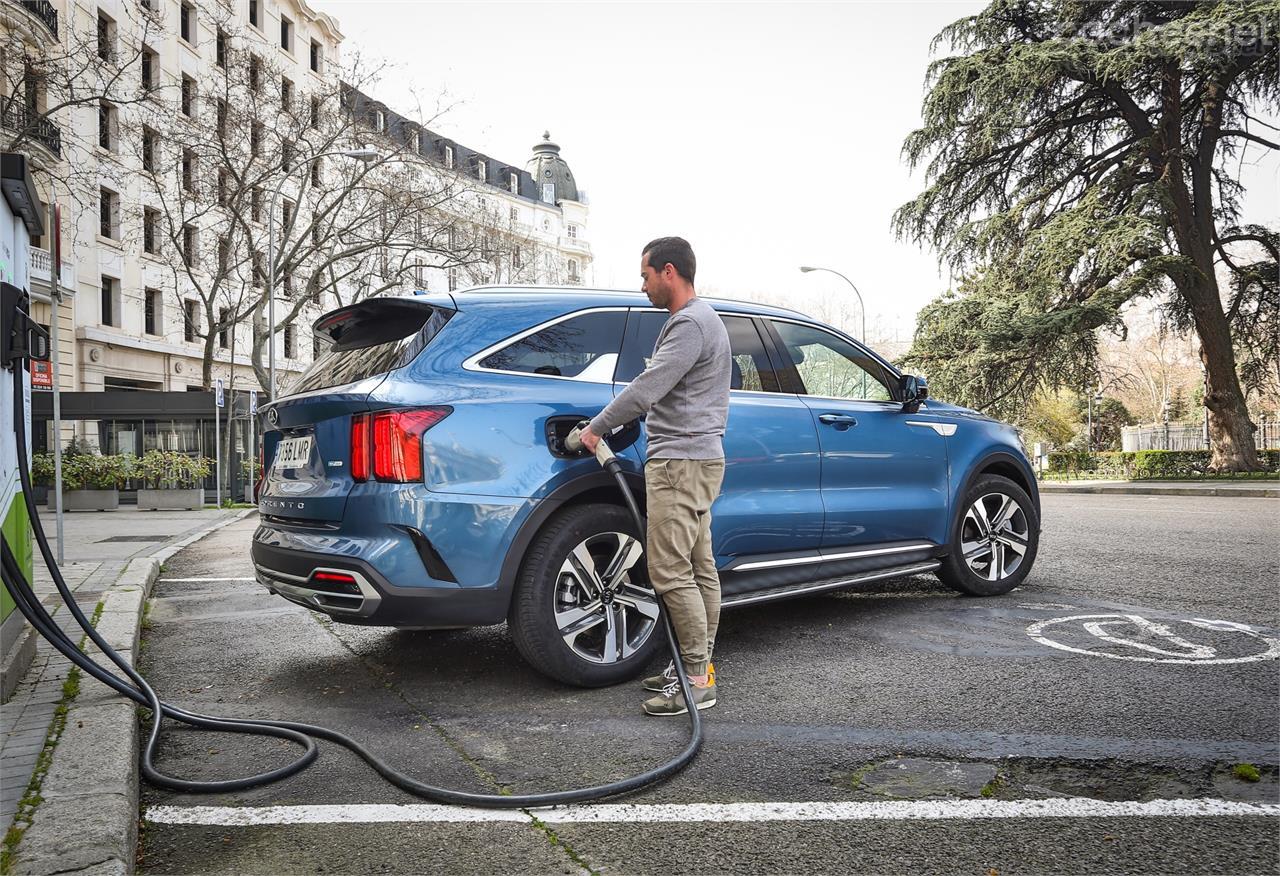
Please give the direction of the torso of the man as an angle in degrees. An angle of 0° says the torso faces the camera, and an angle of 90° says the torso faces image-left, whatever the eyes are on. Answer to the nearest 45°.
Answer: approximately 90°

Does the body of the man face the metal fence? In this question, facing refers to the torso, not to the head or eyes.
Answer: no

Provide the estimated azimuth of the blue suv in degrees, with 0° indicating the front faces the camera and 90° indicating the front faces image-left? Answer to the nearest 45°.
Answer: approximately 225°

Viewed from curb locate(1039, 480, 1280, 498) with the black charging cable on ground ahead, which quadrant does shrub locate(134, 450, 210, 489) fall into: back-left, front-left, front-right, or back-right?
front-right

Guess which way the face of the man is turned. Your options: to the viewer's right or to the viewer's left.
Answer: to the viewer's left

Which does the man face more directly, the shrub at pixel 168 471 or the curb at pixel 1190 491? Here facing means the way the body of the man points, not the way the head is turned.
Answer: the shrub

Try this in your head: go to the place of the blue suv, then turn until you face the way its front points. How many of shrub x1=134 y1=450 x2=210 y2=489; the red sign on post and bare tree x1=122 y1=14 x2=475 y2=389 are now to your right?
0

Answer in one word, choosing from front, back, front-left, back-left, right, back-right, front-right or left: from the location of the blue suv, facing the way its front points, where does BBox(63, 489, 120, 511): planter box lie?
left

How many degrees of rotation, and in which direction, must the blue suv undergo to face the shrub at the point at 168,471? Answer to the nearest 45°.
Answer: approximately 90° to its left

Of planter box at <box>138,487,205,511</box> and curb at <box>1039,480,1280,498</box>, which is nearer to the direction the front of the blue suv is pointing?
the curb

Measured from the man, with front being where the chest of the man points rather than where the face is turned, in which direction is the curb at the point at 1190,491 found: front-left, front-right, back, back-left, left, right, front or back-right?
back-right

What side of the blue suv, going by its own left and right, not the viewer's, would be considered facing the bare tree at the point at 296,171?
left

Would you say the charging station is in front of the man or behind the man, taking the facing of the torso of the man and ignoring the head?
in front

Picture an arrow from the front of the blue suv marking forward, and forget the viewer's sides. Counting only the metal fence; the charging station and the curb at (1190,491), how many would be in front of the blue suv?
2
